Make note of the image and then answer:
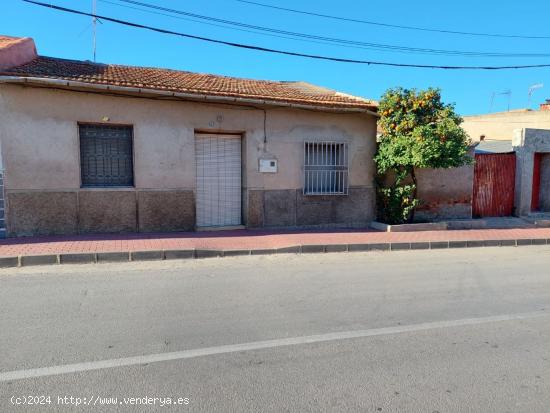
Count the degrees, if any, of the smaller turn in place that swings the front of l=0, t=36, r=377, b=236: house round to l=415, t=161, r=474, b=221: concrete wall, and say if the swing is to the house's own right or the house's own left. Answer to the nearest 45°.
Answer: approximately 90° to the house's own left

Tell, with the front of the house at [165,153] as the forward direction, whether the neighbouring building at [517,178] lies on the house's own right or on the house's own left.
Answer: on the house's own left

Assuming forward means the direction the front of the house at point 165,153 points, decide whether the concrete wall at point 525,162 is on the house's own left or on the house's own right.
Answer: on the house's own left

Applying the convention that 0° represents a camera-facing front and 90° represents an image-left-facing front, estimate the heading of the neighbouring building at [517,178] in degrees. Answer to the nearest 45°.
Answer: approximately 0°

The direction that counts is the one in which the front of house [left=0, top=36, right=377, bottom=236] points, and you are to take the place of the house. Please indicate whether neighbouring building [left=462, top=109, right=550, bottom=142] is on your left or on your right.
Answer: on your left

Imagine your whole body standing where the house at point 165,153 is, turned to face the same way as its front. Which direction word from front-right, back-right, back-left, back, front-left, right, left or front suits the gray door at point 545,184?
left

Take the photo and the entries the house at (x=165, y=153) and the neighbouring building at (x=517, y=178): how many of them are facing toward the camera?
2

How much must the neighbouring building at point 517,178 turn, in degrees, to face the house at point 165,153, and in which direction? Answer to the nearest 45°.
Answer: approximately 45° to its right

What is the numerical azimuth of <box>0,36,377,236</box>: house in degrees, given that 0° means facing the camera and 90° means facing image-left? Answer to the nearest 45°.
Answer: approximately 0°

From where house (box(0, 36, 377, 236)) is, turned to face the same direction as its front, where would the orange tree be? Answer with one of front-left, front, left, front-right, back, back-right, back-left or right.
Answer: left

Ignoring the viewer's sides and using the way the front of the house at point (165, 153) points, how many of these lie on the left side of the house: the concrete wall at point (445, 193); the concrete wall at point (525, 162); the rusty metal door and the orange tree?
4
